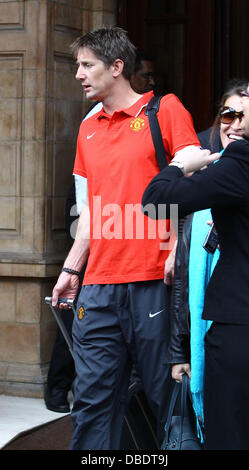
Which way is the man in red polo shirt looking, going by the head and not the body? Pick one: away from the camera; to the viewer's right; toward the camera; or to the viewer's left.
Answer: to the viewer's left

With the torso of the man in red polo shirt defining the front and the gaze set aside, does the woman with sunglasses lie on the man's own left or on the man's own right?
on the man's own left

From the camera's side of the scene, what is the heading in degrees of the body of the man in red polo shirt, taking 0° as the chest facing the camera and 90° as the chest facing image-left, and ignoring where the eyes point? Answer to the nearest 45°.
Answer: approximately 45°
